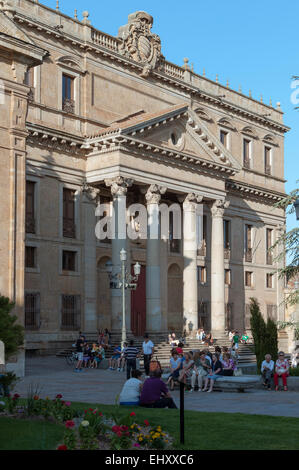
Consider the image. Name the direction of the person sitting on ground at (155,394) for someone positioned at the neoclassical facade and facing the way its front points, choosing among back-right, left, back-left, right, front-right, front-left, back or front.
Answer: front-right

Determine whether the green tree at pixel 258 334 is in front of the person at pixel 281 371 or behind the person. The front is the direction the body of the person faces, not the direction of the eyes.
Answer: behind

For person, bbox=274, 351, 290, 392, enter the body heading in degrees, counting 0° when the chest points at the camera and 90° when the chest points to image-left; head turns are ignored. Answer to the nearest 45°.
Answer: approximately 0°

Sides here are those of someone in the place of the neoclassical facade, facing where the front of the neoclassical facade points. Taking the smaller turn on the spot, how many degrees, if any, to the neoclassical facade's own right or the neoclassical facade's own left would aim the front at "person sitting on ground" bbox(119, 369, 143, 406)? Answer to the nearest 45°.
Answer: approximately 45° to the neoclassical facade's own right

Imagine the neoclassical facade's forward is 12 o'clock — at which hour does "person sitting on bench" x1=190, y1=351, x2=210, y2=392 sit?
The person sitting on bench is roughly at 1 o'clock from the neoclassical facade.
